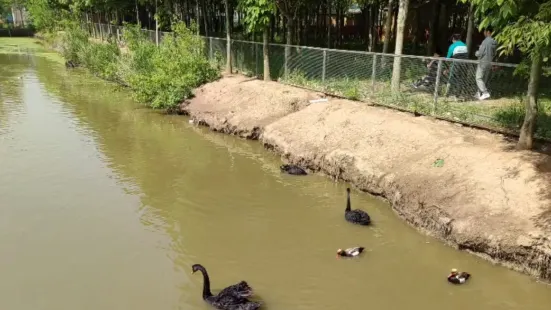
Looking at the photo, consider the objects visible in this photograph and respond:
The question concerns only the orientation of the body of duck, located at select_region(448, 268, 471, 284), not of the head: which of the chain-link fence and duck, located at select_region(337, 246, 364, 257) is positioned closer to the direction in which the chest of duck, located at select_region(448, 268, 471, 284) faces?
the duck

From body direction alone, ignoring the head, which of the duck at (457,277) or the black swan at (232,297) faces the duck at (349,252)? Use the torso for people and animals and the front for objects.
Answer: the duck at (457,277)

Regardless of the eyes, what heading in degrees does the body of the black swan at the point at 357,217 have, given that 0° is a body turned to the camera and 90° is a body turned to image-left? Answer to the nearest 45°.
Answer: approximately 90°

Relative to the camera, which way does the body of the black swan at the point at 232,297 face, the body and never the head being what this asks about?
to the viewer's left

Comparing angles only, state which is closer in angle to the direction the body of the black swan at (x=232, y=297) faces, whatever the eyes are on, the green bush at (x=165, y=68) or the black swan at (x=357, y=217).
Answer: the green bush

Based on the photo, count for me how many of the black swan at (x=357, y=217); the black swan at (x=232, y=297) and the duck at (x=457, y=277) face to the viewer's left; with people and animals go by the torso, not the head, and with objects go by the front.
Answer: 3

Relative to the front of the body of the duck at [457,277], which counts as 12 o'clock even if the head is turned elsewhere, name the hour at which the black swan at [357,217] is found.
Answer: The black swan is roughly at 1 o'clock from the duck.

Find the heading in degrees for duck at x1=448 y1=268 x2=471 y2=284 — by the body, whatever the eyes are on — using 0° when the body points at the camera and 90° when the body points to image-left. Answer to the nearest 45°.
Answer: approximately 90°

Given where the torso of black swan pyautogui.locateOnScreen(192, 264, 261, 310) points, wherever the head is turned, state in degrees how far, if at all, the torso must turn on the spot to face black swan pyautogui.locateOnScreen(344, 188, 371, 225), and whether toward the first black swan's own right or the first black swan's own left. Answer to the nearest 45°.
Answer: approximately 135° to the first black swan's own right
